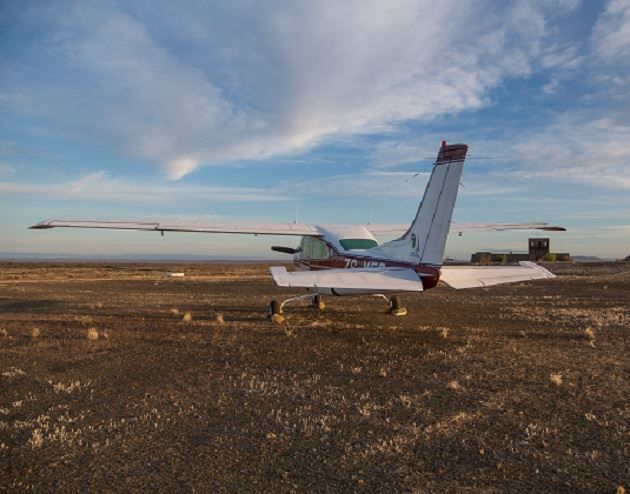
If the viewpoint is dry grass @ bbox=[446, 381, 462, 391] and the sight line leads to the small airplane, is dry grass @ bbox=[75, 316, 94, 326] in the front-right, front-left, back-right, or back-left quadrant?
front-left

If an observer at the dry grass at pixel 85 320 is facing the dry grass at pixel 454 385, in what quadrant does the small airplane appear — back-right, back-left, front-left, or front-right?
front-left

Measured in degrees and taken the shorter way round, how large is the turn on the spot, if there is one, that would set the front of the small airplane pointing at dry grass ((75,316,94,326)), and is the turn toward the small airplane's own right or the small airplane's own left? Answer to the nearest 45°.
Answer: approximately 45° to the small airplane's own left

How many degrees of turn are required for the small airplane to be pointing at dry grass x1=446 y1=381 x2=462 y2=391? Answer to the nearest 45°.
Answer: approximately 135° to its left

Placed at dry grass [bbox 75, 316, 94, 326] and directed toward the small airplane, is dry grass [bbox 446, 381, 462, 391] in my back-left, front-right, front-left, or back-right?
front-right

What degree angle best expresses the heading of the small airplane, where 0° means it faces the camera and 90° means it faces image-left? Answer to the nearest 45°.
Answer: approximately 135°
